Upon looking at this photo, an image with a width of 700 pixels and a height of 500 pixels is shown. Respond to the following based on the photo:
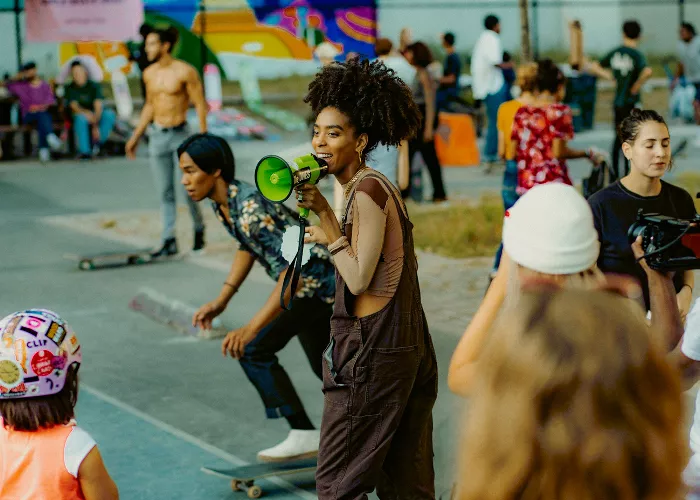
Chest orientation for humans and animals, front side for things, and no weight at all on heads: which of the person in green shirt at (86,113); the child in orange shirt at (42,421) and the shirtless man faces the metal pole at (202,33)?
the child in orange shirt

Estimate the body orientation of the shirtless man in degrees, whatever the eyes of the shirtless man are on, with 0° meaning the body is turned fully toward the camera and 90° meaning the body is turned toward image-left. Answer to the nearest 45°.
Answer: approximately 45°

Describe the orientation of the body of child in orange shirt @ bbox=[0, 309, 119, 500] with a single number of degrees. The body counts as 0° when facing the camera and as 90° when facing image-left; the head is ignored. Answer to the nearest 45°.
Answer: approximately 180°

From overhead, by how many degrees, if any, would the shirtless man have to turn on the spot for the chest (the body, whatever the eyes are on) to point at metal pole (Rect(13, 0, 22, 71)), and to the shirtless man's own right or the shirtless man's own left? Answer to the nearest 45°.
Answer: approximately 135° to the shirtless man's own right

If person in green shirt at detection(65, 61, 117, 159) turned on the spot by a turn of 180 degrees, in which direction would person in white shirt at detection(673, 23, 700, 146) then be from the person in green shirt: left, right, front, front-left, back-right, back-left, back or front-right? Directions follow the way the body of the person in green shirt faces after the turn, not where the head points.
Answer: right

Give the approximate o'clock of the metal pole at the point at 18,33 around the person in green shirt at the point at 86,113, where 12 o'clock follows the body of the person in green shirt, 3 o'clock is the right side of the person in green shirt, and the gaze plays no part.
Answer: The metal pole is roughly at 5 o'clock from the person in green shirt.

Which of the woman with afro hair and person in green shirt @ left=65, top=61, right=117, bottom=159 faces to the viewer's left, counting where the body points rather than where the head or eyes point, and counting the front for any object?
the woman with afro hair

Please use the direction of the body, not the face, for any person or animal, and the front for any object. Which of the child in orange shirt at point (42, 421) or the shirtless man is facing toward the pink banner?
the child in orange shirt

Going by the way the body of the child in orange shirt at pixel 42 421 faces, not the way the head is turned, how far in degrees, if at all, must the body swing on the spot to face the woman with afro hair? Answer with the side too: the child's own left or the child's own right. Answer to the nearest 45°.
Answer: approximately 45° to the child's own right

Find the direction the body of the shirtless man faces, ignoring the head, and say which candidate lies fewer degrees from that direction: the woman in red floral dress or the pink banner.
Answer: the woman in red floral dress
